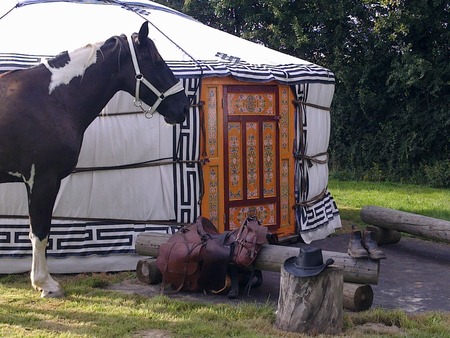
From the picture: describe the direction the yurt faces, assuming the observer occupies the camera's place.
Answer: facing the viewer and to the right of the viewer

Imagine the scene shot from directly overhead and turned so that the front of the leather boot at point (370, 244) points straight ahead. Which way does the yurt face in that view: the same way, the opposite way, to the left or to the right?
the same way

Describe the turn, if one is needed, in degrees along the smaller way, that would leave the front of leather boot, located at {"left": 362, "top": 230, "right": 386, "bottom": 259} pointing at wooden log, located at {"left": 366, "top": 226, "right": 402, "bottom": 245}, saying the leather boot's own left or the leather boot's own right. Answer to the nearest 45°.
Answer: approximately 135° to the leather boot's own left

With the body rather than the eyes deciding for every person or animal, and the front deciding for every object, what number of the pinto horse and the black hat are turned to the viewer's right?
1

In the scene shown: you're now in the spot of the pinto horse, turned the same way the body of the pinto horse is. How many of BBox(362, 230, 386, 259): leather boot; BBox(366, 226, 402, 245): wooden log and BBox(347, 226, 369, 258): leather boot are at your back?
0

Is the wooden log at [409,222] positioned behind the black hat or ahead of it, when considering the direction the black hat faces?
behind

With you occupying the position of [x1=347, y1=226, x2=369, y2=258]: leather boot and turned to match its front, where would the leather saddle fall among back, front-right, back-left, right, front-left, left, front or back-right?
back-right

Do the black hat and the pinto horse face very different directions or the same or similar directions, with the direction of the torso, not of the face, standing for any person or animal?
very different directions

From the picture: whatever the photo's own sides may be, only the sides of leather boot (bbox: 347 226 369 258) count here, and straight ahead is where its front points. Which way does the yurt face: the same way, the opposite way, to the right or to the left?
the same way

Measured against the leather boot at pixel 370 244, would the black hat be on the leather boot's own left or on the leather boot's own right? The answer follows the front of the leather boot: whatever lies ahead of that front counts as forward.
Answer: on the leather boot's own right

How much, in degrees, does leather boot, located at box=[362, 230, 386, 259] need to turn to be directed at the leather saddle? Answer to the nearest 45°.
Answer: approximately 135° to its right

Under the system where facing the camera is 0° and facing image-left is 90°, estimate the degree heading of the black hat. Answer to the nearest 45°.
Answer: approximately 45°

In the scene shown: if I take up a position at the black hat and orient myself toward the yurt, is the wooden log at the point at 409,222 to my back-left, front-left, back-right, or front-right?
front-right

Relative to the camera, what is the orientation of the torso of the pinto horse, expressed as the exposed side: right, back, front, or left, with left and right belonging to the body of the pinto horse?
right
